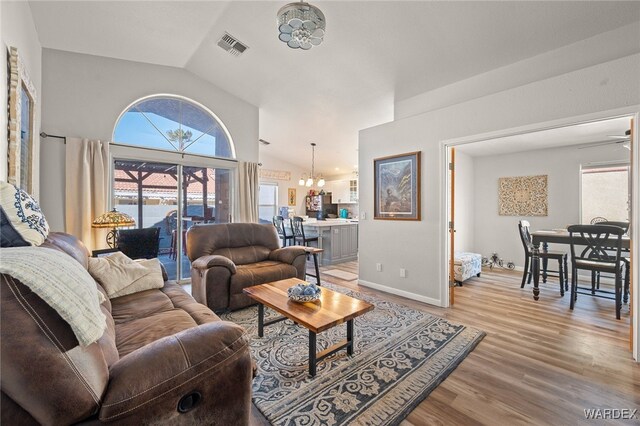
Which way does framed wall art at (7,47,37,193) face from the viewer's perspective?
to the viewer's right

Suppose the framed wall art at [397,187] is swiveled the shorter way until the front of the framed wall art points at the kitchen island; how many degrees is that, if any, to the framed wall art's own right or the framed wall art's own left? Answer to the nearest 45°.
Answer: approximately 90° to the framed wall art's own right

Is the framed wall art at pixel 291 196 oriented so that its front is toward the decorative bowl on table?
yes

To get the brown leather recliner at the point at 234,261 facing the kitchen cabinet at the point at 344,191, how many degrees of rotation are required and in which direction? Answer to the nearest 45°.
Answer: approximately 90° to its left

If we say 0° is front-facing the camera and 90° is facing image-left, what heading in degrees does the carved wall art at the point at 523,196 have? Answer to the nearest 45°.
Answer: approximately 0°

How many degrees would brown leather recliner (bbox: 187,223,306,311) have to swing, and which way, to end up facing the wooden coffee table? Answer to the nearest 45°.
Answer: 0° — it already faces it

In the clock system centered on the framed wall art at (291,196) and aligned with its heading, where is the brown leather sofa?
The brown leather sofa is roughly at 12 o'clock from the framed wall art.

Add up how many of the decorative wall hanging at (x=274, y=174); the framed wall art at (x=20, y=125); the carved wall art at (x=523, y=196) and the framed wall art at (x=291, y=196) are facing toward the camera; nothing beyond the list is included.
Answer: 3

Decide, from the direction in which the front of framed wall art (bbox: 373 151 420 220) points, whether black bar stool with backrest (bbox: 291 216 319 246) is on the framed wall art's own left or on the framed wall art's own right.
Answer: on the framed wall art's own right

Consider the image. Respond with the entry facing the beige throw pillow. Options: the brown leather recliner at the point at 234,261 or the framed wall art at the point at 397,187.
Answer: the framed wall art
